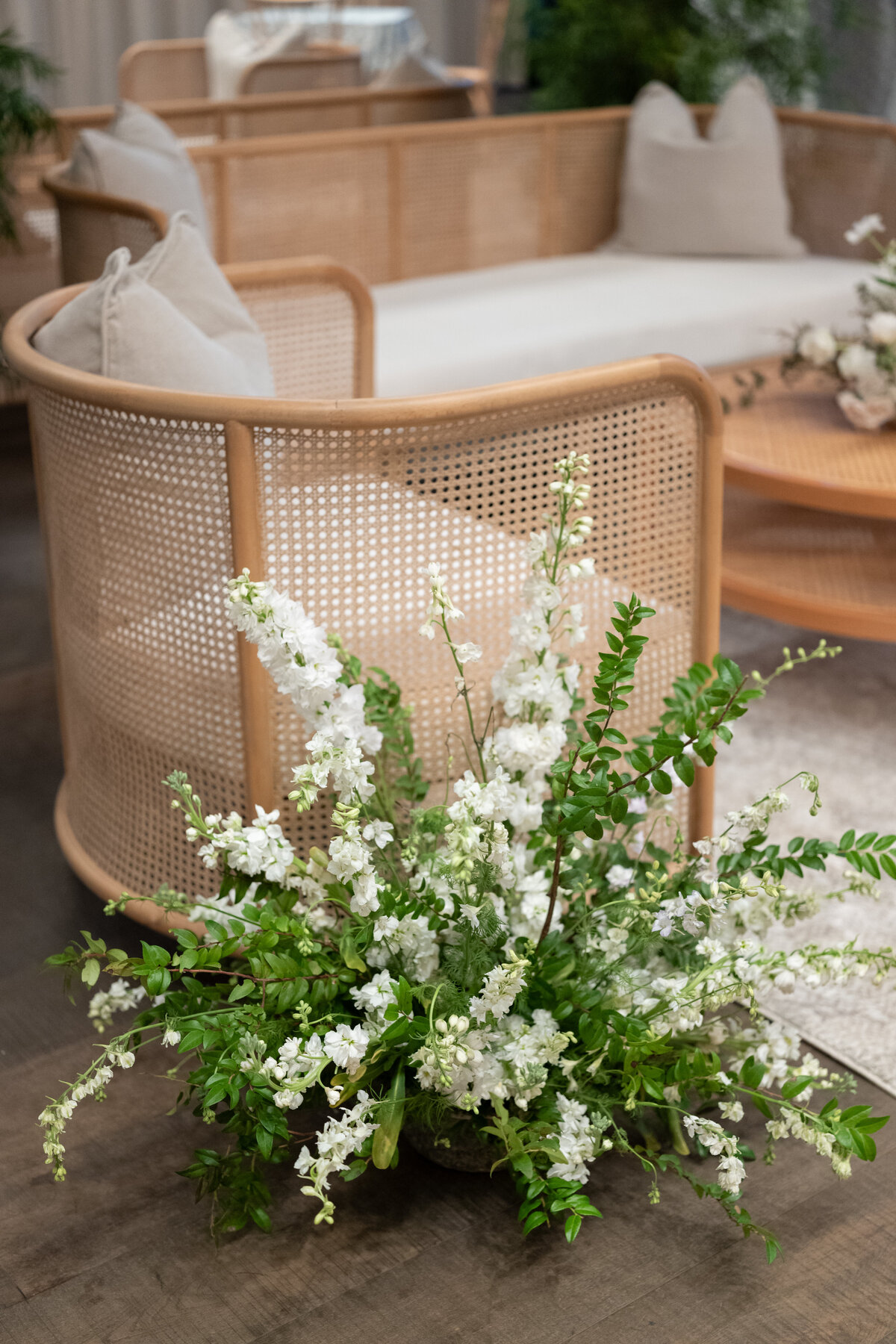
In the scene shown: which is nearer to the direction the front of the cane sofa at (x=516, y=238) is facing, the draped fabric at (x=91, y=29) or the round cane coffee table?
the round cane coffee table

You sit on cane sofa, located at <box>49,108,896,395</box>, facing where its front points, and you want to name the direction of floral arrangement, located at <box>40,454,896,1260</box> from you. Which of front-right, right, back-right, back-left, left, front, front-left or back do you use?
front-right

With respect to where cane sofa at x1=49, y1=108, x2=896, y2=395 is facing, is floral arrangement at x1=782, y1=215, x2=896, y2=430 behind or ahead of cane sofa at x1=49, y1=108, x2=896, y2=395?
ahead
